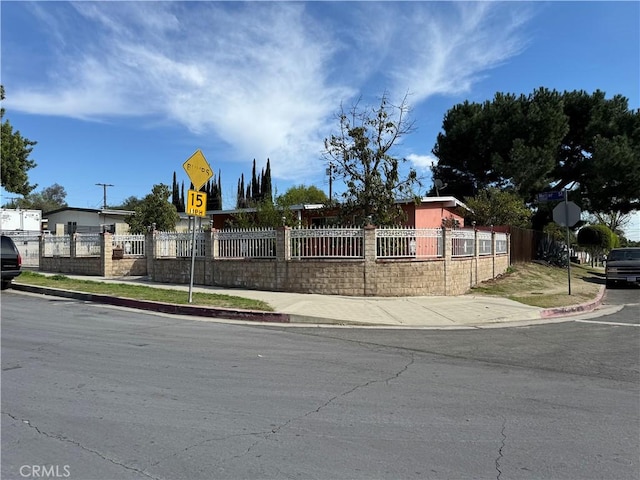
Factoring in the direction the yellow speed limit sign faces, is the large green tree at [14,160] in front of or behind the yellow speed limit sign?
behind

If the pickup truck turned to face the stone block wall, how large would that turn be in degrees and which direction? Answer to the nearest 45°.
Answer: approximately 45° to its right

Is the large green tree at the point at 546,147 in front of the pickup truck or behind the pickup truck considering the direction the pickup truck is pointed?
behind

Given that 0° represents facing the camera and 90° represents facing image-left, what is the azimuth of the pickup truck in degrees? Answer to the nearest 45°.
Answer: approximately 0°

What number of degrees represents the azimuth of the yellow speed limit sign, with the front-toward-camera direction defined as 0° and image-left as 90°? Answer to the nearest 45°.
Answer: approximately 0°

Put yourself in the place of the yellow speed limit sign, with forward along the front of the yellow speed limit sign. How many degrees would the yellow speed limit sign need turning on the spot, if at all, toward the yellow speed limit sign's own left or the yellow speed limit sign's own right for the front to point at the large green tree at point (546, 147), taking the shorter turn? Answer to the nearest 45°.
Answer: approximately 135° to the yellow speed limit sign's own left

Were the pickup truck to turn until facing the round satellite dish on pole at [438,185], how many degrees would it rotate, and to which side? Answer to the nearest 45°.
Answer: approximately 135° to its right

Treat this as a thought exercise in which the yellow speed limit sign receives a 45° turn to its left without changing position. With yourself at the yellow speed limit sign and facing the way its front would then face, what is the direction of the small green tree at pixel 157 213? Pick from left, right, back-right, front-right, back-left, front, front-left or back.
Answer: back-left

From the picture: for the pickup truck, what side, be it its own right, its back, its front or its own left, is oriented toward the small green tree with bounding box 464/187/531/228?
right

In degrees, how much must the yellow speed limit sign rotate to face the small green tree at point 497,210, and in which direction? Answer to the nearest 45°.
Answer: approximately 135° to its left

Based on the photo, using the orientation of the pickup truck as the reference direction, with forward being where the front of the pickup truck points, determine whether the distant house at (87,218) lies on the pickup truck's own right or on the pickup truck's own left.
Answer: on the pickup truck's own right

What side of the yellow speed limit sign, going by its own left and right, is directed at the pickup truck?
left

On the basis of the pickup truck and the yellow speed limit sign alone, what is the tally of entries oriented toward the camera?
2

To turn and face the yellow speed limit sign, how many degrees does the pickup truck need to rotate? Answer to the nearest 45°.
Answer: approximately 45° to its right
